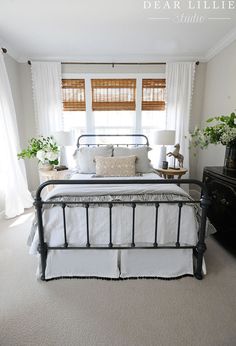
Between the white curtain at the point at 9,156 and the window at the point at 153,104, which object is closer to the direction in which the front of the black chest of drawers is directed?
the white curtain

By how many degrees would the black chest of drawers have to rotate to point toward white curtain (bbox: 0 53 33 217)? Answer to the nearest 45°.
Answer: approximately 45° to its right

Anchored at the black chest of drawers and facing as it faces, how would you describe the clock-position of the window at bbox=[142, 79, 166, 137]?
The window is roughly at 3 o'clock from the black chest of drawers.

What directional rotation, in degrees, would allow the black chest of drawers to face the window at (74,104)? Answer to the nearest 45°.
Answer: approximately 45° to its right

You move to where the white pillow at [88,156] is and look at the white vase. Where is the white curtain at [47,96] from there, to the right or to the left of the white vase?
right

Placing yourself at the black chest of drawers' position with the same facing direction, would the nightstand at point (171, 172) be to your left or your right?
on your right

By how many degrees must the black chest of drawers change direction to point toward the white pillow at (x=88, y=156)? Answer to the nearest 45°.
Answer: approximately 45° to its right

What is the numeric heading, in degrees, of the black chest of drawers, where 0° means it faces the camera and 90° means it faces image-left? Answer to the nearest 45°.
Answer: approximately 45°

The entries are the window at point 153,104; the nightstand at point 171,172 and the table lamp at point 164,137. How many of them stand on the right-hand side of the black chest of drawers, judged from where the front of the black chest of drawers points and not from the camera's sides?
3

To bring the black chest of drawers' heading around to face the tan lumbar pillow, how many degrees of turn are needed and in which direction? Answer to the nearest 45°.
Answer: approximately 45° to its right

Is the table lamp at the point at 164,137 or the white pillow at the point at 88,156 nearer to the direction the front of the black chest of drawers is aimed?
the white pillow

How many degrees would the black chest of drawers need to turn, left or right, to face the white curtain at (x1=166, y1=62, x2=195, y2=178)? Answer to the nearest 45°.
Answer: approximately 90° to its right
